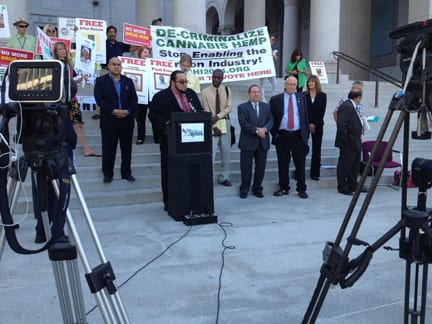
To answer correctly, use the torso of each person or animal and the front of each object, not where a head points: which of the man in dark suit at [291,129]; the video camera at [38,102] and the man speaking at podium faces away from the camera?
the video camera

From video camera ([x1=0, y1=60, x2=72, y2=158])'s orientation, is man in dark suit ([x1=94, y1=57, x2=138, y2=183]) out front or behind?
out front

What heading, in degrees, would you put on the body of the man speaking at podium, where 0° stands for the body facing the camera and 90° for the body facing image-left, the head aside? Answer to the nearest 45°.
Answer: approximately 315°

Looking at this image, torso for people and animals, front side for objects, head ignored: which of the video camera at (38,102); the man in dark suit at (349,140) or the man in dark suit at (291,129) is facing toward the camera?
the man in dark suit at (291,129)

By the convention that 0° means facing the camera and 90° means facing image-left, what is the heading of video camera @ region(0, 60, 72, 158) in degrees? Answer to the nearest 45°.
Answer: approximately 180°

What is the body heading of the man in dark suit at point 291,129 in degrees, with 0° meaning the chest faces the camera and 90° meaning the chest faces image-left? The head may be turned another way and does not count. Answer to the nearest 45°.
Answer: approximately 0°

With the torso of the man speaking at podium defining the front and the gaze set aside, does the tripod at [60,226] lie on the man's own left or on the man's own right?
on the man's own right

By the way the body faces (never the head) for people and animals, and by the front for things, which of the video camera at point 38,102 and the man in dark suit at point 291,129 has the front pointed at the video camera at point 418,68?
the man in dark suit

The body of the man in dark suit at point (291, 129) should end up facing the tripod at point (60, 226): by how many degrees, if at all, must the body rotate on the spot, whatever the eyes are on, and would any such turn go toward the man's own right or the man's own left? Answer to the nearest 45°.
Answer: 0° — they already face it

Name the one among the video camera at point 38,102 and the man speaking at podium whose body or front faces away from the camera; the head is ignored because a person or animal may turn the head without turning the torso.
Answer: the video camera

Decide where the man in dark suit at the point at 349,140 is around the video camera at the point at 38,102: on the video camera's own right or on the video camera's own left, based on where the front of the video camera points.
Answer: on the video camera's own right

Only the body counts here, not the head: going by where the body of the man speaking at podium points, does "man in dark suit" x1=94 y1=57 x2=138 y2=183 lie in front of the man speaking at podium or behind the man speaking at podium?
behind
